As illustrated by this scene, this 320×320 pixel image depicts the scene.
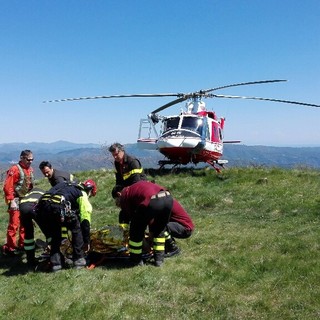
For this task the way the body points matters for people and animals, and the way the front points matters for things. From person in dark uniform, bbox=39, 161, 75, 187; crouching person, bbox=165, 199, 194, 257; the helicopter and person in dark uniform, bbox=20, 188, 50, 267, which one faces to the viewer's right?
person in dark uniform, bbox=20, 188, 50, 267

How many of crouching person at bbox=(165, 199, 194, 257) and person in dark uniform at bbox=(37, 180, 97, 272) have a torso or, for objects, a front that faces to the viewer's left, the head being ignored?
1

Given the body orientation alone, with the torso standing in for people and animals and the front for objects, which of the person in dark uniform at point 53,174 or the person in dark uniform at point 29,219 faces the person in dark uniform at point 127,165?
the person in dark uniform at point 29,219

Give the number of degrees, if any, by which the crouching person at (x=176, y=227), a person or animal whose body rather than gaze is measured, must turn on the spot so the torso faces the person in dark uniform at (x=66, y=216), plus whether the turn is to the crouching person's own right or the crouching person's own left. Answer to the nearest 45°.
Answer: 0° — they already face them

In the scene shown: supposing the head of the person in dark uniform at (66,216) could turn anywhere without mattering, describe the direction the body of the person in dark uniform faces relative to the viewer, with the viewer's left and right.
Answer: facing away from the viewer and to the right of the viewer

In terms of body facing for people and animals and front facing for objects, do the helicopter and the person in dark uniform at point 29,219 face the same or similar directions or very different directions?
very different directions

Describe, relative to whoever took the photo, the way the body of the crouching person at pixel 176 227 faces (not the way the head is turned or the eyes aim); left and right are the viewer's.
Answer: facing to the left of the viewer

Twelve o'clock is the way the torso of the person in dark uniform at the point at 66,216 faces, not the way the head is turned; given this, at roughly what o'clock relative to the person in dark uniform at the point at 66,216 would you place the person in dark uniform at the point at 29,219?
the person in dark uniform at the point at 29,219 is roughly at 9 o'clock from the person in dark uniform at the point at 66,216.

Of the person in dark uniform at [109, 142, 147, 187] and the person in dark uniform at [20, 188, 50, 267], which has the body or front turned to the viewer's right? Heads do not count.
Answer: the person in dark uniform at [20, 188, 50, 267]

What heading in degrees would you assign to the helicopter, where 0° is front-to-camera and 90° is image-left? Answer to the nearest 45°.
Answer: approximately 45°

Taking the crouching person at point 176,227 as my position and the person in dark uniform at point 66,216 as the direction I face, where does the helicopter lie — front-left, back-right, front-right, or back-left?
back-right

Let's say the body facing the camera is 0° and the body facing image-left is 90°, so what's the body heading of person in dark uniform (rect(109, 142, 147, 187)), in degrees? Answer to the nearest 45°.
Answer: approximately 45°

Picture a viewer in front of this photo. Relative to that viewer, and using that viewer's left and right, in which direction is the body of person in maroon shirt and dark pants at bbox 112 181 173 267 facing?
facing away from the viewer and to the left of the viewer
